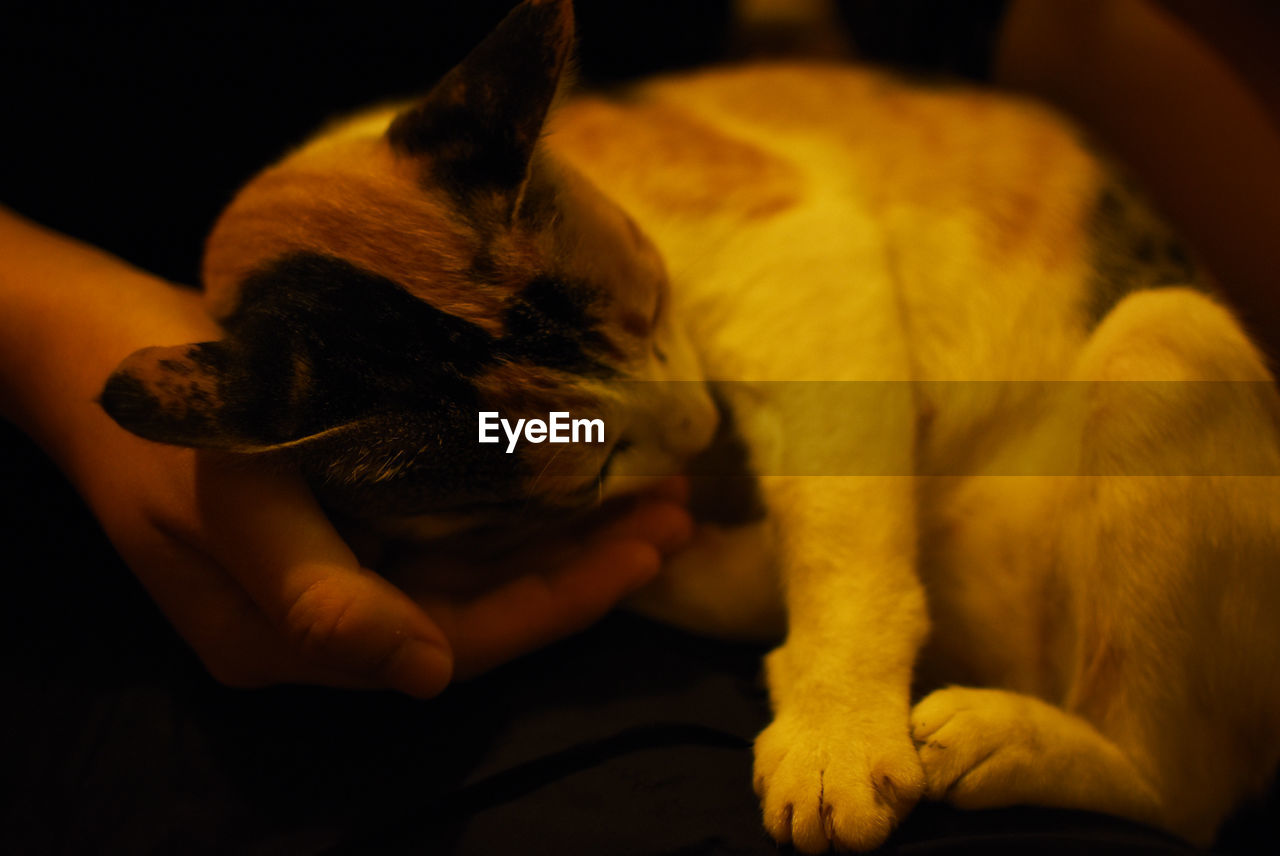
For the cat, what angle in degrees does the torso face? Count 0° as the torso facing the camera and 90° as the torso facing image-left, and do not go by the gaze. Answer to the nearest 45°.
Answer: approximately 45°
